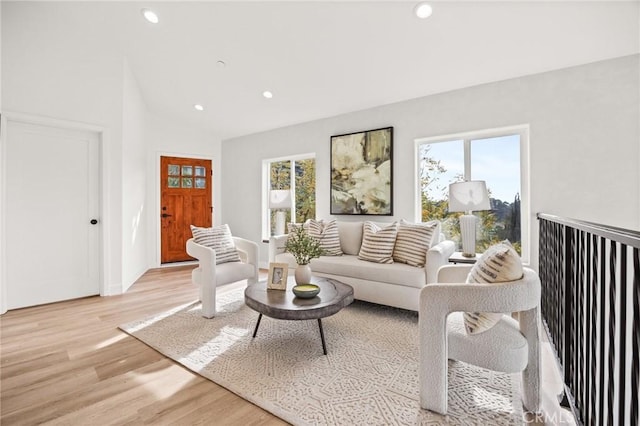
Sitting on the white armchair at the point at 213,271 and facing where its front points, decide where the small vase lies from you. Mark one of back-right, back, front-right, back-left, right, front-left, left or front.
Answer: front

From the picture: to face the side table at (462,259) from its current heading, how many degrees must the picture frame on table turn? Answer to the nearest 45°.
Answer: approximately 90° to its left

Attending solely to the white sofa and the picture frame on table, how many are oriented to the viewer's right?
0

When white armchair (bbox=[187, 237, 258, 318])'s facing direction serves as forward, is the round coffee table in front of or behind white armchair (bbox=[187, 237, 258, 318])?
in front

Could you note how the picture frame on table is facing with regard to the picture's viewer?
facing the viewer

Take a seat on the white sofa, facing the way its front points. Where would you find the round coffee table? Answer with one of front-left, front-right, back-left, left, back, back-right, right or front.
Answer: front

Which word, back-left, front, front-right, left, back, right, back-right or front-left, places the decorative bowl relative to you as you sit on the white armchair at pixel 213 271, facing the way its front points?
front

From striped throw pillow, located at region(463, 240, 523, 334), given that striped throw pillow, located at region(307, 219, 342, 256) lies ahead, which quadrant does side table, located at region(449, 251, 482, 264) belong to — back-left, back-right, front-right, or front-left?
front-right

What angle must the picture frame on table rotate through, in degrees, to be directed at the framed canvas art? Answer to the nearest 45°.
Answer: approximately 135° to its left

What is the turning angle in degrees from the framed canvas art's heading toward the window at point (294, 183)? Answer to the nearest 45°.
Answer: approximately 90° to its right

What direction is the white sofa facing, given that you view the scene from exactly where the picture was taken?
facing the viewer and to the left of the viewer

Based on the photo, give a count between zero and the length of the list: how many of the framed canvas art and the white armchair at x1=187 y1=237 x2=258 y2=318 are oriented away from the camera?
0

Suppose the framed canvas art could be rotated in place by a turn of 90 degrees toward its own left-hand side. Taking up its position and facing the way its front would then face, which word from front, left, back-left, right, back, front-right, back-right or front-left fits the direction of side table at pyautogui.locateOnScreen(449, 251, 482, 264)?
front
